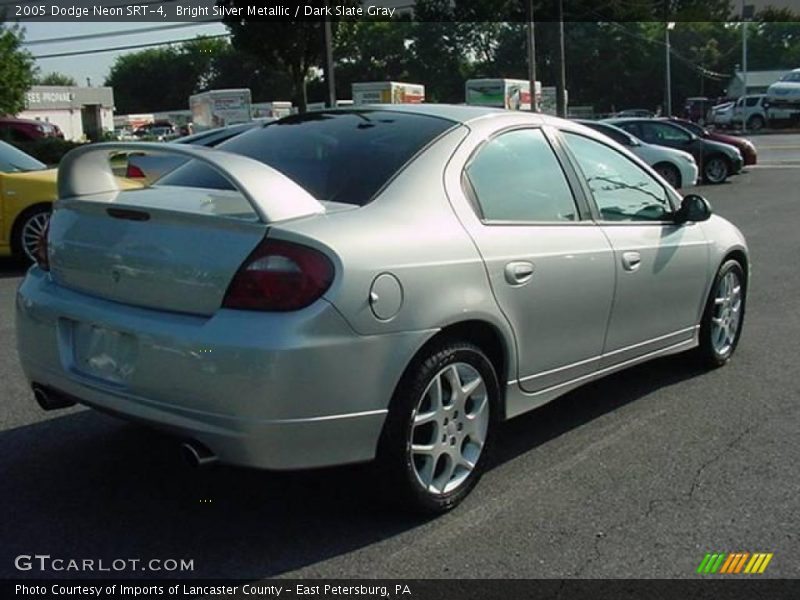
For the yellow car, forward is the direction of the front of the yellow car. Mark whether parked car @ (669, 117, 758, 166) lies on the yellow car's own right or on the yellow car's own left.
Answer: on the yellow car's own left

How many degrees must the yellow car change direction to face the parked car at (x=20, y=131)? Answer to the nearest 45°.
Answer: approximately 135° to its left

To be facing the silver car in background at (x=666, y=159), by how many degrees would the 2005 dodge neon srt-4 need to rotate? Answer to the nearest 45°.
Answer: approximately 45° to its left

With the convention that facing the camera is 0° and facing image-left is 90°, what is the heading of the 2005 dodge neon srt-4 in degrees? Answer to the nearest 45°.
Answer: approximately 225°

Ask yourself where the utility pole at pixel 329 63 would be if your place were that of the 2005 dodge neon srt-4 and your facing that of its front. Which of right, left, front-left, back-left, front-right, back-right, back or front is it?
front-left

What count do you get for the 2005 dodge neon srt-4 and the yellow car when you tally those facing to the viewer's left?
0

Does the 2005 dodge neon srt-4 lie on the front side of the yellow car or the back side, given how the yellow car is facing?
on the front side

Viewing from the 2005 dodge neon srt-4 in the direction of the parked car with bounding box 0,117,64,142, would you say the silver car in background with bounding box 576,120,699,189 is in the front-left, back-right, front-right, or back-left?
front-right

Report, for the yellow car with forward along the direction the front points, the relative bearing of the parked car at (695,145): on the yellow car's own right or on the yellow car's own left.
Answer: on the yellow car's own left

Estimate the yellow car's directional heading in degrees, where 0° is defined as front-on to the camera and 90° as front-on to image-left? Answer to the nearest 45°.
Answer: approximately 315°

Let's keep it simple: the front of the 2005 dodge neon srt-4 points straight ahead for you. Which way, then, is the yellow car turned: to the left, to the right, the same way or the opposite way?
to the right
